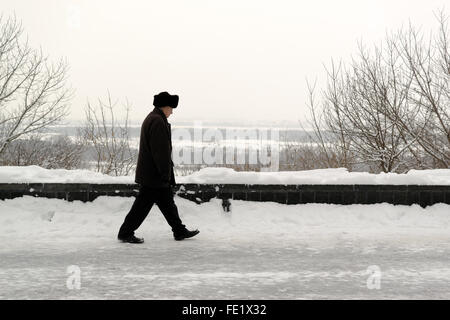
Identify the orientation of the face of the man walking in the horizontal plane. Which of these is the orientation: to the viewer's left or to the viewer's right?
to the viewer's right

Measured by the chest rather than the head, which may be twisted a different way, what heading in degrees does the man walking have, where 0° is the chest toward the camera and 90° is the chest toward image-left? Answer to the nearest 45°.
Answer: approximately 270°

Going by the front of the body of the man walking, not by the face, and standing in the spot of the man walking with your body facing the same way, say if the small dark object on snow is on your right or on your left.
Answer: on your left
